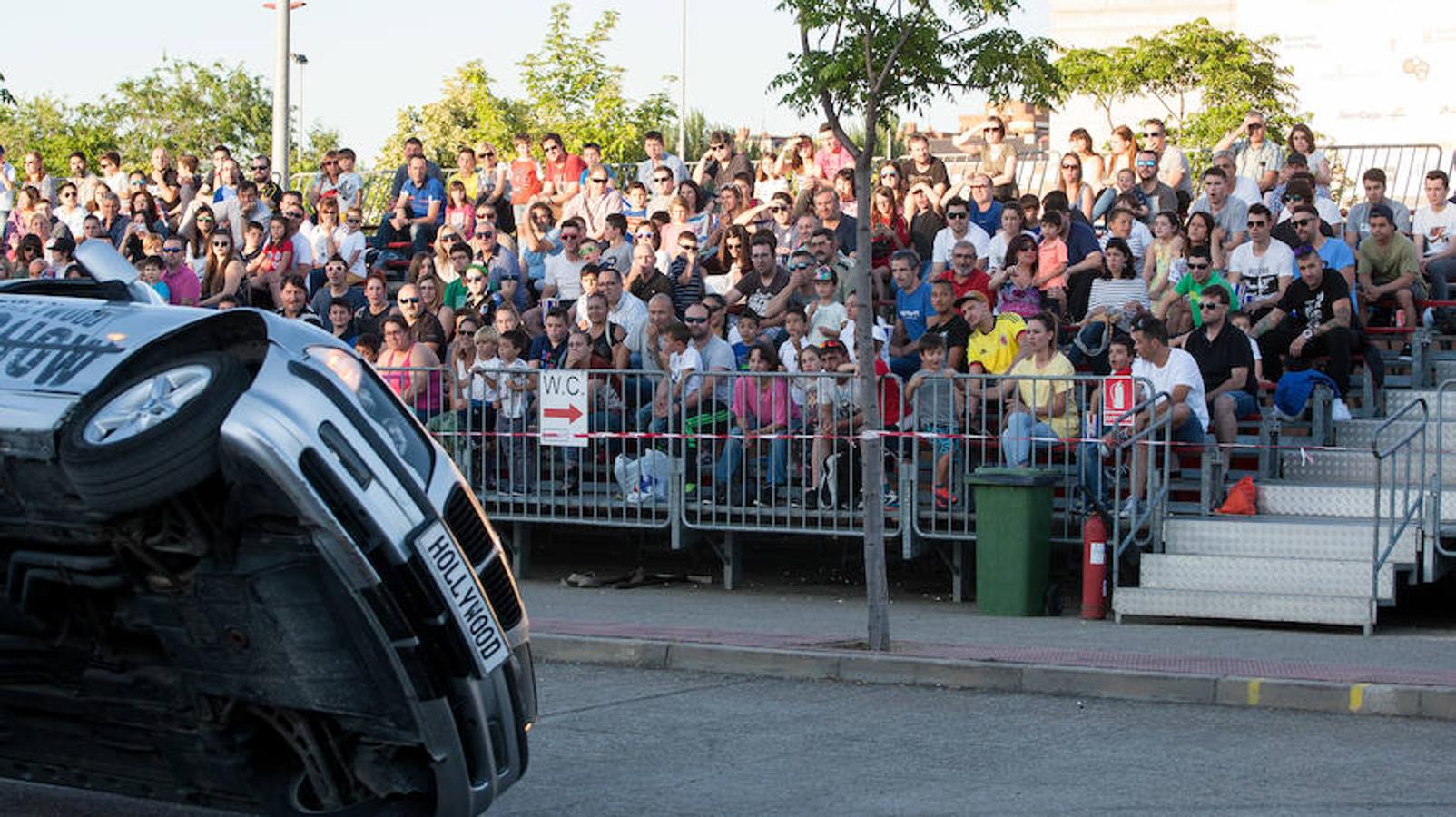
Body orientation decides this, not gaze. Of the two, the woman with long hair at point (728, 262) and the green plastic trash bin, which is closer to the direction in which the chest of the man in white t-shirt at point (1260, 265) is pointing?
the green plastic trash bin

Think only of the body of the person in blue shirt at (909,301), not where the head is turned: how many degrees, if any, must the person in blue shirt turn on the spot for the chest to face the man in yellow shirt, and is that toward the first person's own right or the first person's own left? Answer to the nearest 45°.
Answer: approximately 90° to the first person's own left

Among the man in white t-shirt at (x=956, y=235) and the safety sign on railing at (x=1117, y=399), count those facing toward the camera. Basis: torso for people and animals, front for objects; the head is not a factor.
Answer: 2

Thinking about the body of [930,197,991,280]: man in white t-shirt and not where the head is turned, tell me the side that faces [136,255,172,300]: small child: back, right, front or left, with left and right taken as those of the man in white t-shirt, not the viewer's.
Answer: right

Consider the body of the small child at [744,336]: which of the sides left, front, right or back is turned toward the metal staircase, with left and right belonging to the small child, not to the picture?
left

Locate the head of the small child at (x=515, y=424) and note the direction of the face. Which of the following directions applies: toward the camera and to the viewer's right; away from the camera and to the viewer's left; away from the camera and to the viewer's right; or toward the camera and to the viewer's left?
toward the camera and to the viewer's left

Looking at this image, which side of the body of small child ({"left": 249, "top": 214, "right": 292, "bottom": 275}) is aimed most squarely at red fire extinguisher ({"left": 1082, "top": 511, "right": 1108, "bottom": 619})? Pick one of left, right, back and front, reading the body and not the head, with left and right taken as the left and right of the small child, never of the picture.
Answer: left

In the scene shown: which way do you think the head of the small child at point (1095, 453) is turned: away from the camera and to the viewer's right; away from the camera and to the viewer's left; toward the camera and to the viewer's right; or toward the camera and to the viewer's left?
toward the camera and to the viewer's left

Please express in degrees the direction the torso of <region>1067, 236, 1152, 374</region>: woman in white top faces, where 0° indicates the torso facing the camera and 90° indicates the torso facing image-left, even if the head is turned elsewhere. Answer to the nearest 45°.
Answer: approximately 45°

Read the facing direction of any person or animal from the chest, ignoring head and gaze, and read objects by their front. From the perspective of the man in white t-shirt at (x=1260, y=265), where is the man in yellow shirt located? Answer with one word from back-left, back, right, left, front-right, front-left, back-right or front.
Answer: front-right

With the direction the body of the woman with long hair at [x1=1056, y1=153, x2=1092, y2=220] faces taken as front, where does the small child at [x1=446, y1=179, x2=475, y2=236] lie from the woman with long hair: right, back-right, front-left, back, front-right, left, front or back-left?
front-right

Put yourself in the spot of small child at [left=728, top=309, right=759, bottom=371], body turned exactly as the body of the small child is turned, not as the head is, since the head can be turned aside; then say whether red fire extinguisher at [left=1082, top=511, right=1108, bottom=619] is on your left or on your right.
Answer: on your left

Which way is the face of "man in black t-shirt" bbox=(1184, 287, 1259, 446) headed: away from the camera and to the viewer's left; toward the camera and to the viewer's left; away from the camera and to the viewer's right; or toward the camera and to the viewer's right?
toward the camera and to the viewer's left

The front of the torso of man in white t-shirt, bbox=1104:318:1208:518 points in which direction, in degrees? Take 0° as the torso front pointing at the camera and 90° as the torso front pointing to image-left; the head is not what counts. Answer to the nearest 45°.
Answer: approximately 45°

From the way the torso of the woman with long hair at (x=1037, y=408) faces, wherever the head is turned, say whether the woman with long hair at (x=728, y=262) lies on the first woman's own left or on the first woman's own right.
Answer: on the first woman's own right
